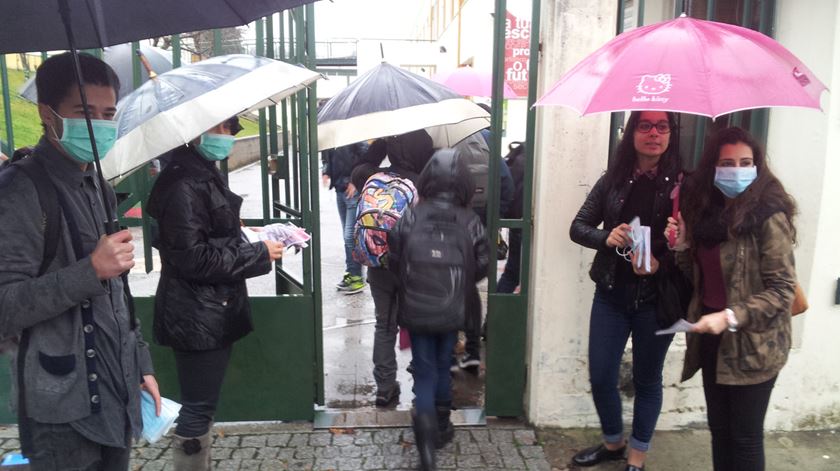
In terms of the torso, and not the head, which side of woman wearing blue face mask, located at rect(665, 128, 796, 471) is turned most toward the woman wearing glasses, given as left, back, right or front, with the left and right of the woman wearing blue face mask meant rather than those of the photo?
right

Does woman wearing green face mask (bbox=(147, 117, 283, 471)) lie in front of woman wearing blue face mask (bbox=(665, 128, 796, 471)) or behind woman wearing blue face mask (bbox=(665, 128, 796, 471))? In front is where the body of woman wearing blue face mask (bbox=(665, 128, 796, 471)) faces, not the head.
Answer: in front

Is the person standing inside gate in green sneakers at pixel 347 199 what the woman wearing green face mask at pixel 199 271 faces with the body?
no

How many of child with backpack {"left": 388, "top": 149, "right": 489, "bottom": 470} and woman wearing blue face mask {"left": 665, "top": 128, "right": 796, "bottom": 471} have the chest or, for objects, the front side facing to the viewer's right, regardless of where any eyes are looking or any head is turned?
0

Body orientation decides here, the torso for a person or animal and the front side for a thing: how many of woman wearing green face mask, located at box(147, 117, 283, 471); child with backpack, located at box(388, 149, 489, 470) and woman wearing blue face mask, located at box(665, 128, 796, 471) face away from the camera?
1

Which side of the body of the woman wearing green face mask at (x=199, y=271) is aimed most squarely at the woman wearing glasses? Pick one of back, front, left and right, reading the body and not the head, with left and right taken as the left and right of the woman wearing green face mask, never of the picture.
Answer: front

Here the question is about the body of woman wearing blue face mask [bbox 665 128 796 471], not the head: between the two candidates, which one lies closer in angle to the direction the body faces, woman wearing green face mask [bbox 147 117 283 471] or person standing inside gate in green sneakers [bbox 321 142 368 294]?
the woman wearing green face mask

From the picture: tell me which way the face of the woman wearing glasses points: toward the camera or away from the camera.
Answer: toward the camera

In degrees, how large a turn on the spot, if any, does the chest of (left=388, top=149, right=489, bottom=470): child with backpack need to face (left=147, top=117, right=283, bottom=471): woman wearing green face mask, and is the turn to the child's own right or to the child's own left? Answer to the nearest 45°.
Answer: approximately 135° to the child's own left

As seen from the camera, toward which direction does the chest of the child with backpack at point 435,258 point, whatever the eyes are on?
away from the camera

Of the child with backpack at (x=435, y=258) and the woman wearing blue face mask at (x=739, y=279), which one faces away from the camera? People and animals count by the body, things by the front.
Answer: the child with backpack

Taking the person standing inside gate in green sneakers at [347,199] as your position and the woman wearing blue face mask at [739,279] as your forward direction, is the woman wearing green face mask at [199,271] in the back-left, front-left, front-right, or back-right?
front-right

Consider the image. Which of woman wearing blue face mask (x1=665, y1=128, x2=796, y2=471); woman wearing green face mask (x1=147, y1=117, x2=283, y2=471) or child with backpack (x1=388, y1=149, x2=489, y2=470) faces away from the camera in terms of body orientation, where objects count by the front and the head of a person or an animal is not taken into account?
the child with backpack

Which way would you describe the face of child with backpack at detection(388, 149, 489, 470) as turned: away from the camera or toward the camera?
away from the camera

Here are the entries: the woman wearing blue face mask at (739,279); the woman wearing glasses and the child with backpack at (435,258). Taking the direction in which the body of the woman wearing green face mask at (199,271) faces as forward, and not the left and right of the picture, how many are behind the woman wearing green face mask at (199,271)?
0

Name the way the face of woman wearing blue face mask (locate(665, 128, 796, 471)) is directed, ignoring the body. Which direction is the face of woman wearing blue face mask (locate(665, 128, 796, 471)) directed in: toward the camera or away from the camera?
toward the camera

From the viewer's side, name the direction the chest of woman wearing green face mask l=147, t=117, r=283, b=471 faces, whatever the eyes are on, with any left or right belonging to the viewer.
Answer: facing to the right of the viewer
